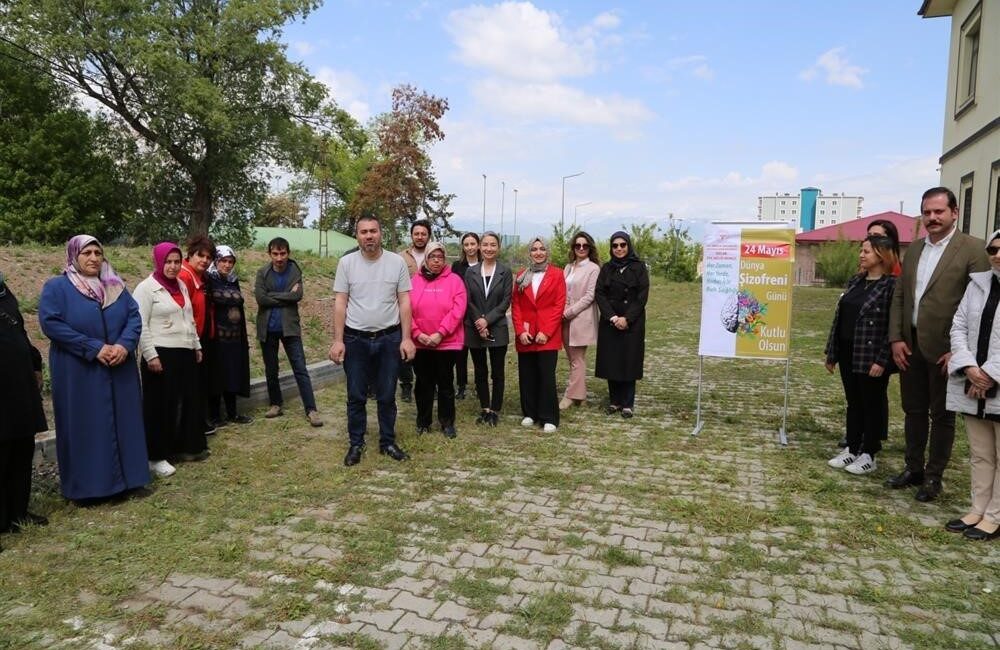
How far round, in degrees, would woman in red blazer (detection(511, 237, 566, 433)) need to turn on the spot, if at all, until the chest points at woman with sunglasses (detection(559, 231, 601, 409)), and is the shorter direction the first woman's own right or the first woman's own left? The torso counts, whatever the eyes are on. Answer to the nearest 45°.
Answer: approximately 135° to the first woman's own left

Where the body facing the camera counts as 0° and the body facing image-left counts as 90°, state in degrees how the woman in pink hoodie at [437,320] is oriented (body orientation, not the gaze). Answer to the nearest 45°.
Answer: approximately 0°

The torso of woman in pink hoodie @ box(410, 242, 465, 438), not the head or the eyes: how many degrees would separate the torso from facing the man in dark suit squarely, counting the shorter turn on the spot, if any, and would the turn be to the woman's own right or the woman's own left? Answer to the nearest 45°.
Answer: approximately 45° to the woman's own left
